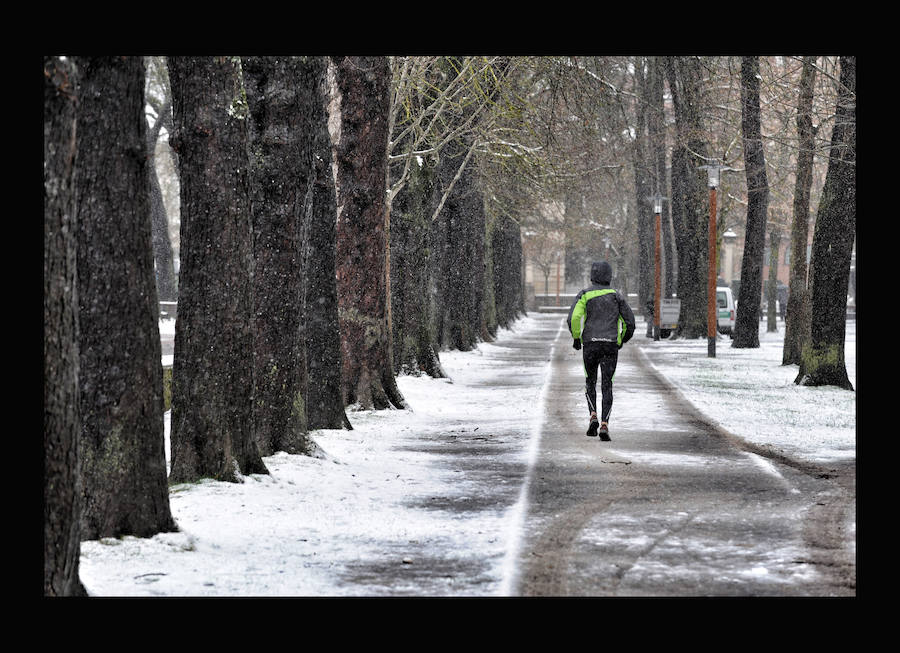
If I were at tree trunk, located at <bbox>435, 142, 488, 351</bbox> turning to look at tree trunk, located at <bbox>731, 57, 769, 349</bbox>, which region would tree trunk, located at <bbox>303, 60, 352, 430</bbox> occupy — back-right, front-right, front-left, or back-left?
back-right

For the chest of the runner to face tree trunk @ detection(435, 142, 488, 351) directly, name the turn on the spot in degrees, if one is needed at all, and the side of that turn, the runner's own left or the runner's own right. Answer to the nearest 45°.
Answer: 0° — they already face it

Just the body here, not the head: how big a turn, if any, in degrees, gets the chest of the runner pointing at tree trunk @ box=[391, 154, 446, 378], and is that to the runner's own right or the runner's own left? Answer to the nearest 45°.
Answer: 0° — they already face it

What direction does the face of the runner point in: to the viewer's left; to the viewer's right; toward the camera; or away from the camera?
away from the camera

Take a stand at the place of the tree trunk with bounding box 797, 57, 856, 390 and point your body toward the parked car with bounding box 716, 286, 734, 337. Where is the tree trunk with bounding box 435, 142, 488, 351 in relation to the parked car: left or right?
left

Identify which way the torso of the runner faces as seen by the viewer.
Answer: away from the camera

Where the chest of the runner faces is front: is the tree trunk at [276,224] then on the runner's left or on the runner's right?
on the runner's left

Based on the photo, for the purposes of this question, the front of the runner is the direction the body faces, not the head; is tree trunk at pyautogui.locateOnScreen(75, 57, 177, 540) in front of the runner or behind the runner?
behind

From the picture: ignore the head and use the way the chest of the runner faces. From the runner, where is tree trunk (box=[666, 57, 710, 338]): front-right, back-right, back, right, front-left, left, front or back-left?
front

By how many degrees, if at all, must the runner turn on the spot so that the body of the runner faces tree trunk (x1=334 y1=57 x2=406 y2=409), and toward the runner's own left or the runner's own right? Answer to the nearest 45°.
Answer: approximately 45° to the runner's own left

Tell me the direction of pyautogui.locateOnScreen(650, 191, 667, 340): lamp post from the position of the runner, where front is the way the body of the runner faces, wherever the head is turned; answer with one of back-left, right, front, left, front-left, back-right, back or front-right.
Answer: front

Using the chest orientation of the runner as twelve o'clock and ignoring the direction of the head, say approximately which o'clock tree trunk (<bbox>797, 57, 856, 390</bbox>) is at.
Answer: The tree trunk is roughly at 1 o'clock from the runner.

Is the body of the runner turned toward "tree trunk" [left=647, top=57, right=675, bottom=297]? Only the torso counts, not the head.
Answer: yes

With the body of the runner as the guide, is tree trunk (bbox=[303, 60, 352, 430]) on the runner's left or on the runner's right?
on the runner's left

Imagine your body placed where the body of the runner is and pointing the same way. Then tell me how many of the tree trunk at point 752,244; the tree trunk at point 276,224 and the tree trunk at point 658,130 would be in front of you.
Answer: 2

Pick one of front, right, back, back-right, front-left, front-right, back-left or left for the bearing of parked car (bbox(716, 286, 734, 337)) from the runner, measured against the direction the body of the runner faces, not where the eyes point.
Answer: front

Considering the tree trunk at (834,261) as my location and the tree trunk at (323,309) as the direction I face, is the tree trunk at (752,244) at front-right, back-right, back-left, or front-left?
back-right

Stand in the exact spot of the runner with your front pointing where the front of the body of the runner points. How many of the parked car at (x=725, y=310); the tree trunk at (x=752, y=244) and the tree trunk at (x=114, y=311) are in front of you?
2
